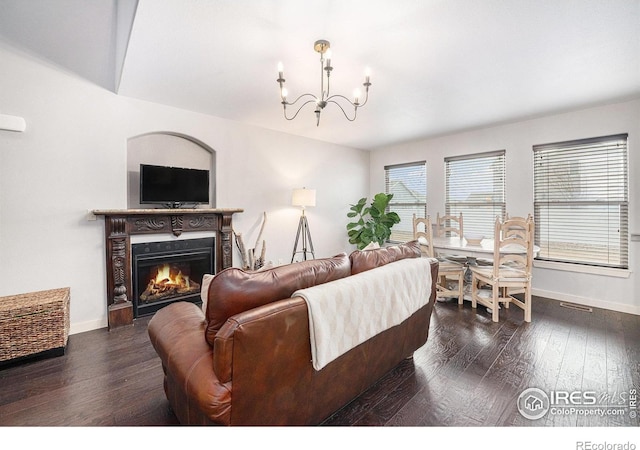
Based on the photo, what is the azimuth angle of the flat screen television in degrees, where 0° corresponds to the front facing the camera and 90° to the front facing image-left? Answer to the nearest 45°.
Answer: approximately 315°

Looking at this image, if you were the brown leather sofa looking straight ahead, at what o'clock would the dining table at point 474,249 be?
The dining table is roughly at 3 o'clock from the brown leather sofa.

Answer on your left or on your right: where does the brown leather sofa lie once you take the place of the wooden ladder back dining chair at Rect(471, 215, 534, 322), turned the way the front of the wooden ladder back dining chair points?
on your left

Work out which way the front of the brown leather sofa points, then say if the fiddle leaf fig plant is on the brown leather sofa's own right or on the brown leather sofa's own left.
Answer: on the brown leather sofa's own right

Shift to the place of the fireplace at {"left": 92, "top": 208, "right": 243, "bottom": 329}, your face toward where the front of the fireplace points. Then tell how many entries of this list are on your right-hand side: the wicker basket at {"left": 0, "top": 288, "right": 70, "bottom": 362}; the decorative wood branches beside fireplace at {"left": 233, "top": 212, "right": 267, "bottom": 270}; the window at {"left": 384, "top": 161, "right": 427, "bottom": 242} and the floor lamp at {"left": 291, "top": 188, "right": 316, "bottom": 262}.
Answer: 1

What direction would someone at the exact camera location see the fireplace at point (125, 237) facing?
facing the viewer and to the right of the viewer

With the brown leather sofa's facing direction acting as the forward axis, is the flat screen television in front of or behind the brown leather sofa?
in front

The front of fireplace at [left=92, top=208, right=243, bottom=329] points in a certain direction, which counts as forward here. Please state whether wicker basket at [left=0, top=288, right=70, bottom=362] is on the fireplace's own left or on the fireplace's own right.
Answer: on the fireplace's own right

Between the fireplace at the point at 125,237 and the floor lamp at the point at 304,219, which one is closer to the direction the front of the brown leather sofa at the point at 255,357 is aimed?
the fireplace

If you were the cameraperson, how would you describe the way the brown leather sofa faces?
facing away from the viewer and to the left of the viewer

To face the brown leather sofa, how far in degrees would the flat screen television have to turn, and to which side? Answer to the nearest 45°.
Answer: approximately 45° to its right

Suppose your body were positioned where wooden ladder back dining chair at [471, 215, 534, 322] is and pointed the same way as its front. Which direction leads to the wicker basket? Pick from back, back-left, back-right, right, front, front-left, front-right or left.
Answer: left

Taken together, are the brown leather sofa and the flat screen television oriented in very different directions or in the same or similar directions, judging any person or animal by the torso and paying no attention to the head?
very different directions

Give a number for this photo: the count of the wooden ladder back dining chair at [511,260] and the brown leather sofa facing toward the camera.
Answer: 0

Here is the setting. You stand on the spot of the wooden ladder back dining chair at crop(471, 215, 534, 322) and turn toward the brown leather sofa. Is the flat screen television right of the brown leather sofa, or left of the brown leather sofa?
right

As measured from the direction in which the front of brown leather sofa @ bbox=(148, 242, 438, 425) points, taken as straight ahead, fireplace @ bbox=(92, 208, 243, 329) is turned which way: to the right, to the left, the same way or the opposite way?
the opposite way

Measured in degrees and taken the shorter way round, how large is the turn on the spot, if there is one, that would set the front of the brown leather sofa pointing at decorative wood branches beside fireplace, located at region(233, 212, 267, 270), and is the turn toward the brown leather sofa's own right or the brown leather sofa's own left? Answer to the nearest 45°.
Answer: approximately 45° to the brown leather sofa's own right

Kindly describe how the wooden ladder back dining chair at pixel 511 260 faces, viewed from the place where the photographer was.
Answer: facing away from the viewer and to the left of the viewer
